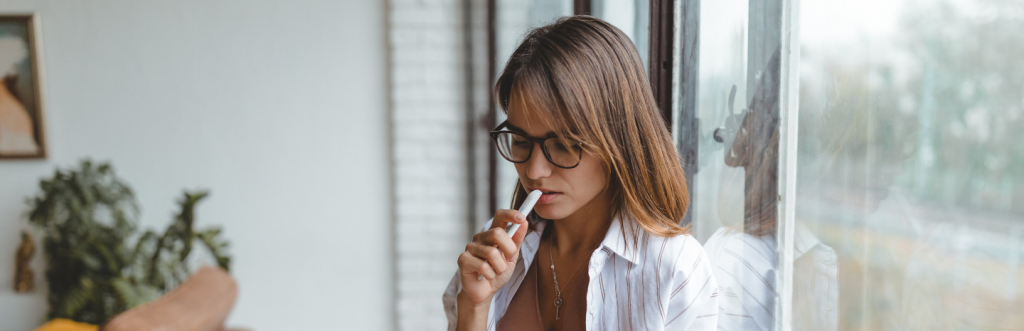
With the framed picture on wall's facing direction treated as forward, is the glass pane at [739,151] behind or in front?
in front

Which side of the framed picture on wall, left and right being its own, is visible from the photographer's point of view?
front

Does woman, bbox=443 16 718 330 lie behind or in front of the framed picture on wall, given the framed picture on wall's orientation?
in front

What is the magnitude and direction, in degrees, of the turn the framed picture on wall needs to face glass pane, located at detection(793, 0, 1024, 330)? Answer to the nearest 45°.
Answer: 0° — it already faces it

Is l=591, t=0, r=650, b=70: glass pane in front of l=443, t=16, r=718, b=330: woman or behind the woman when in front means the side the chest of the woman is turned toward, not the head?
behind

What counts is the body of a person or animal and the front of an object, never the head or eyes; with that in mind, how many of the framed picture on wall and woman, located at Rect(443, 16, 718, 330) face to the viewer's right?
0

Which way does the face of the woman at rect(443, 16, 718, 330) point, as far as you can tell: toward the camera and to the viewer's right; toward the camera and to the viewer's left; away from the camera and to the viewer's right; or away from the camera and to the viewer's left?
toward the camera and to the viewer's left

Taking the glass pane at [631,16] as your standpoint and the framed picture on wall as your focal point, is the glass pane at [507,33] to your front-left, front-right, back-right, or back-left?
front-right

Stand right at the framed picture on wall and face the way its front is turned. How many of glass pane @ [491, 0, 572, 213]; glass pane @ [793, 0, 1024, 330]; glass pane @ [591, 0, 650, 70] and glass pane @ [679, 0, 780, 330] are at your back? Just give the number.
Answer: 0

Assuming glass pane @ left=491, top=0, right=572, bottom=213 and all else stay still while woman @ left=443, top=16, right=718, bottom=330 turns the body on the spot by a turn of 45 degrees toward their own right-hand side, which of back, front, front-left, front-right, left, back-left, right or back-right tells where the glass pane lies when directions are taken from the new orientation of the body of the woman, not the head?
right

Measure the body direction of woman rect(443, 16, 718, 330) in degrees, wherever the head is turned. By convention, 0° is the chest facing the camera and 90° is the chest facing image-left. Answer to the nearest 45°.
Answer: approximately 45°

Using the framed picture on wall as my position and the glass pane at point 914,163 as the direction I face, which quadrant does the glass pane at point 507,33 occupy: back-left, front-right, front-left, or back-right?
front-left

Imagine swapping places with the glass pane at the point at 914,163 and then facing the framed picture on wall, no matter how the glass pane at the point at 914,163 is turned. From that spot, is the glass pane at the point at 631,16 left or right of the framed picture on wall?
right

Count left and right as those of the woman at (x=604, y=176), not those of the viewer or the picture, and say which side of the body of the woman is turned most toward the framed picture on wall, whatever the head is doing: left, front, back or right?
right
